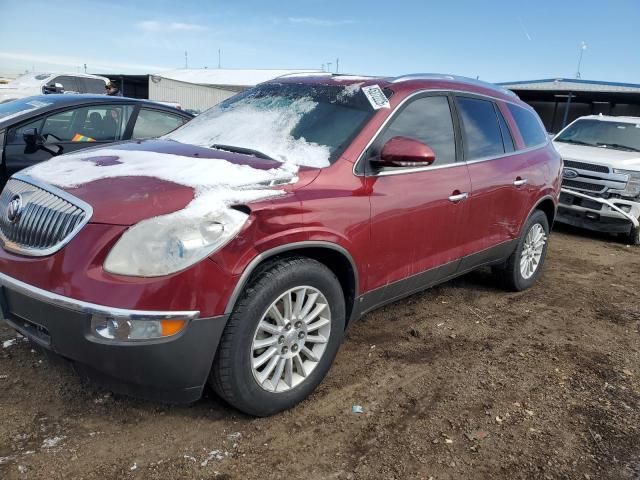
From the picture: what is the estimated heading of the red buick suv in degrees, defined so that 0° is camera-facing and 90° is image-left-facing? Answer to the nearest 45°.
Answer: approximately 45°

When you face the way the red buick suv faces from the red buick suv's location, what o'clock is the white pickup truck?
The white pickup truck is roughly at 6 o'clock from the red buick suv.

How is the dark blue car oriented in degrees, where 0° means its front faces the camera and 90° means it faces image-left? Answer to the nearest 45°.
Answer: approximately 45°

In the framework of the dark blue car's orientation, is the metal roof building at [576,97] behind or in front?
behind

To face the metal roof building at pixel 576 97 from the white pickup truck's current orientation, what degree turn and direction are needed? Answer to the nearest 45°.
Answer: approximately 135° to its right
